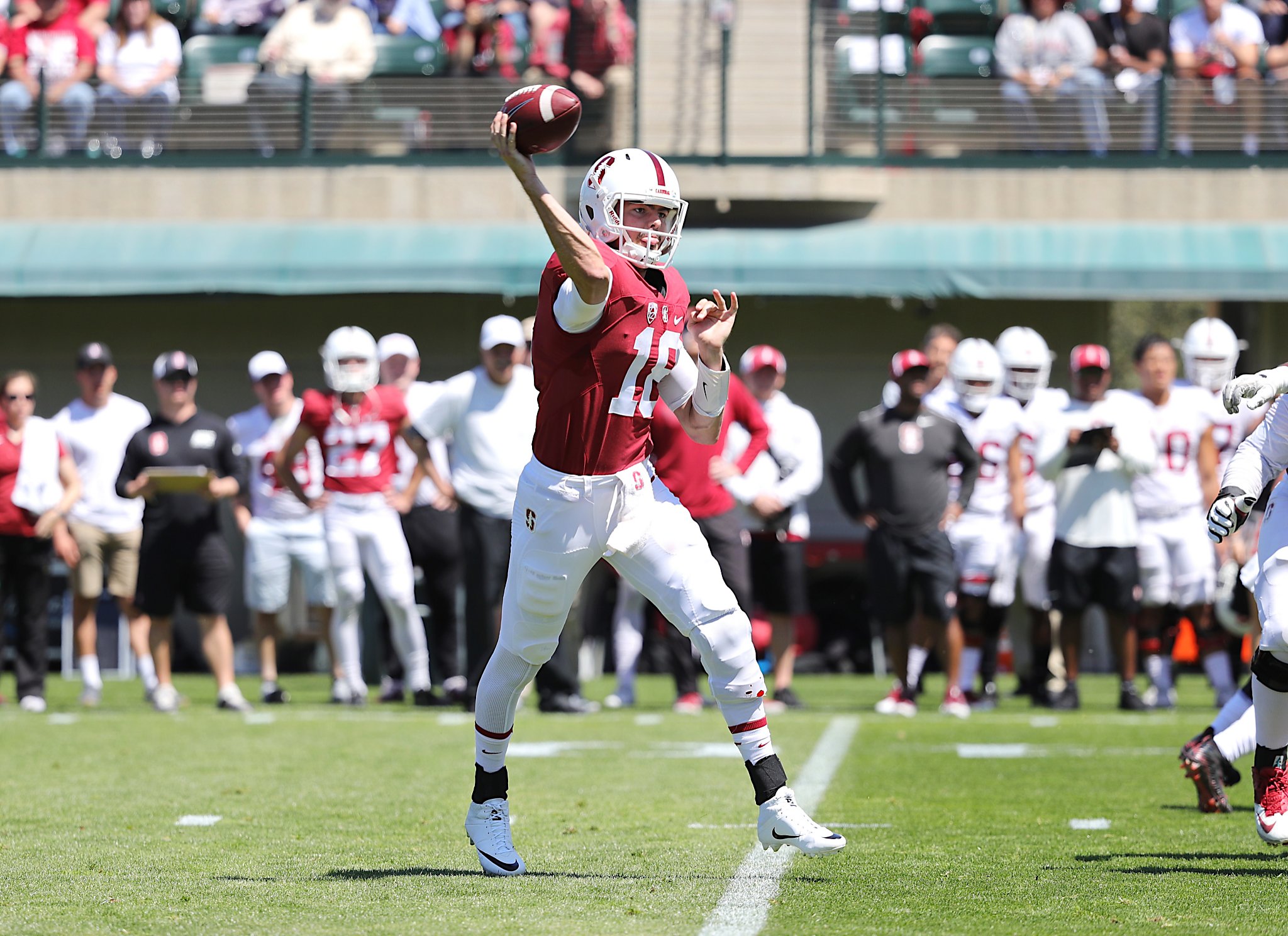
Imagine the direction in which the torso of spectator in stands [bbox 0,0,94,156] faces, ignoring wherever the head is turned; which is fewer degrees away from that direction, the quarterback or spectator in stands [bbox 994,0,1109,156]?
the quarterback

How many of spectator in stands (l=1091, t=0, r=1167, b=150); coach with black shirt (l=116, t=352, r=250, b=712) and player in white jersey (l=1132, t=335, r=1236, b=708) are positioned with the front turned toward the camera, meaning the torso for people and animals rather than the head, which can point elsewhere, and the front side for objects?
3

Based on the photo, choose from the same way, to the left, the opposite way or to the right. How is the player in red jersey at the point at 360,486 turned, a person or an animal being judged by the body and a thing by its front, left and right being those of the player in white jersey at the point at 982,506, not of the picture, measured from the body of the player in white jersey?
the same way

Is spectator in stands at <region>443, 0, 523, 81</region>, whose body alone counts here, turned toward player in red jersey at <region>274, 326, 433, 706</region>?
yes

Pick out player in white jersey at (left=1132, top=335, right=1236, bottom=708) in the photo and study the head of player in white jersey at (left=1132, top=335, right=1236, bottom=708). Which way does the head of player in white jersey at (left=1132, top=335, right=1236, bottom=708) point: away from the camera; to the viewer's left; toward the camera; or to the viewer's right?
toward the camera

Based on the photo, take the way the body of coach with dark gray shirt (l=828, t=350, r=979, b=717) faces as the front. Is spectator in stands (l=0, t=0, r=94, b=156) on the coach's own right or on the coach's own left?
on the coach's own right

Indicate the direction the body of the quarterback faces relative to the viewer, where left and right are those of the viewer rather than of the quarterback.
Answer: facing the viewer and to the right of the viewer

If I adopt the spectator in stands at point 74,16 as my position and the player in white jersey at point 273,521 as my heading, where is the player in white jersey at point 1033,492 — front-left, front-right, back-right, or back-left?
front-left

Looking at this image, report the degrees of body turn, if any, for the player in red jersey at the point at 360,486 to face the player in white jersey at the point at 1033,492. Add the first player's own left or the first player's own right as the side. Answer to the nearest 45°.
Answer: approximately 90° to the first player's own left

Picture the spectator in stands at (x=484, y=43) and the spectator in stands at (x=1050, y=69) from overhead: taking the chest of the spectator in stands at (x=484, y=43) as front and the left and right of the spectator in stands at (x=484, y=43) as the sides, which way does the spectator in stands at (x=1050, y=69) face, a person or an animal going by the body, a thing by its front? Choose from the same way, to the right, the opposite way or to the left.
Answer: the same way

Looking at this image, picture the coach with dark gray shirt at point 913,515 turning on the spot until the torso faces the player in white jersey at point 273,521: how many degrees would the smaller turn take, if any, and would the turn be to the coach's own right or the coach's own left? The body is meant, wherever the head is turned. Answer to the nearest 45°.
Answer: approximately 90° to the coach's own right

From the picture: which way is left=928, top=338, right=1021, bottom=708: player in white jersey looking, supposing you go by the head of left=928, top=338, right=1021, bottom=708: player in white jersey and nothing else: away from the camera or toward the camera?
toward the camera

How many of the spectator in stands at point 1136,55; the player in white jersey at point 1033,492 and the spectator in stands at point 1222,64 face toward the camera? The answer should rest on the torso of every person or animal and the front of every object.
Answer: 3

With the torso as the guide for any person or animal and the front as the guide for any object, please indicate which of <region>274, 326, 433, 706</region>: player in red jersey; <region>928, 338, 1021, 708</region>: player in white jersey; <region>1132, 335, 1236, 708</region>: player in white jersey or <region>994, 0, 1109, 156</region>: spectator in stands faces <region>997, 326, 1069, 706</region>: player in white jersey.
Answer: the spectator in stands

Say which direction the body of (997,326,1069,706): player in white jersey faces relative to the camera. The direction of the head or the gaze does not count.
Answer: toward the camera

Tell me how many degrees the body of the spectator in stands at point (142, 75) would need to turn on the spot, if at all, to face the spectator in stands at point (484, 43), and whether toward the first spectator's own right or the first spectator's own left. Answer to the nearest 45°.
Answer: approximately 90° to the first spectator's own left

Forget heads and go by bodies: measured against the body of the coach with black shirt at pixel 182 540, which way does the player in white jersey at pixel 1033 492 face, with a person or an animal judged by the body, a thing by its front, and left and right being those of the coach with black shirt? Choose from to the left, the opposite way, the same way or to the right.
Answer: the same way

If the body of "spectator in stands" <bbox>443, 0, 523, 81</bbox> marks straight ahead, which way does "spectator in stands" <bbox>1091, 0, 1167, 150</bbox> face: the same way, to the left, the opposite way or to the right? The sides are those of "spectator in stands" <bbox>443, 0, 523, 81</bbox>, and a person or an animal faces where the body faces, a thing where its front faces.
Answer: the same way

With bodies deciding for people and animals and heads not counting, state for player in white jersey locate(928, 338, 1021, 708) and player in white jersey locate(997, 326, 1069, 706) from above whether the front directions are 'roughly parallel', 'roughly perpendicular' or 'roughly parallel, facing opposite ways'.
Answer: roughly parallel
